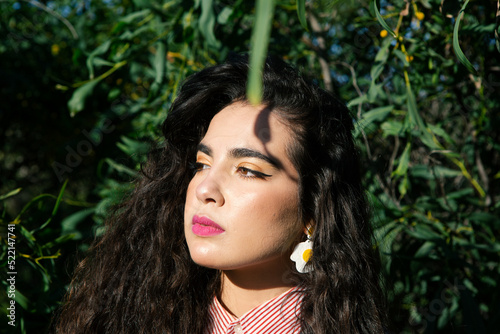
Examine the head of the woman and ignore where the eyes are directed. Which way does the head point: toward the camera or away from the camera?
toward the camera

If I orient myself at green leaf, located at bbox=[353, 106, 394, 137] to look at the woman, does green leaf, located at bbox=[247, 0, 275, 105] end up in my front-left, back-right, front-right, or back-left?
front-left

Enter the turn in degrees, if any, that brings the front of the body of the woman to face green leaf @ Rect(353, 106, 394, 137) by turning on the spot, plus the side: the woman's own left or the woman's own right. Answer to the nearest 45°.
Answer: approximately 180°

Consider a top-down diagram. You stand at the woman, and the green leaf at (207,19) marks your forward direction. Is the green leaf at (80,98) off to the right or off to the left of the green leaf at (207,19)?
left

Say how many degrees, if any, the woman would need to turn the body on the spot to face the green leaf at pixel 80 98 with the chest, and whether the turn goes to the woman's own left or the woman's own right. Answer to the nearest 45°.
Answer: approximately 90° to the woman's own right

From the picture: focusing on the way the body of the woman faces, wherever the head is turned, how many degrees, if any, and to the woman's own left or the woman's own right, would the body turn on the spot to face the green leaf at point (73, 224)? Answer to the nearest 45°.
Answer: approximately 90° to the woman's own right

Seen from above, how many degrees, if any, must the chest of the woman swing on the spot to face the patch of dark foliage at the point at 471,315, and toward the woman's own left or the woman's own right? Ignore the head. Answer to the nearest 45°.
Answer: approximately 135° to the woman's own left

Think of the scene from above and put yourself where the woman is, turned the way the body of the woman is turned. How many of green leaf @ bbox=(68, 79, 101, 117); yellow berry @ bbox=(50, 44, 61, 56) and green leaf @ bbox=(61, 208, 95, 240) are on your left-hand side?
0

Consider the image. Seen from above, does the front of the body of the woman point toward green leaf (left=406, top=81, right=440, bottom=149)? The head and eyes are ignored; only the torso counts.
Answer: no
